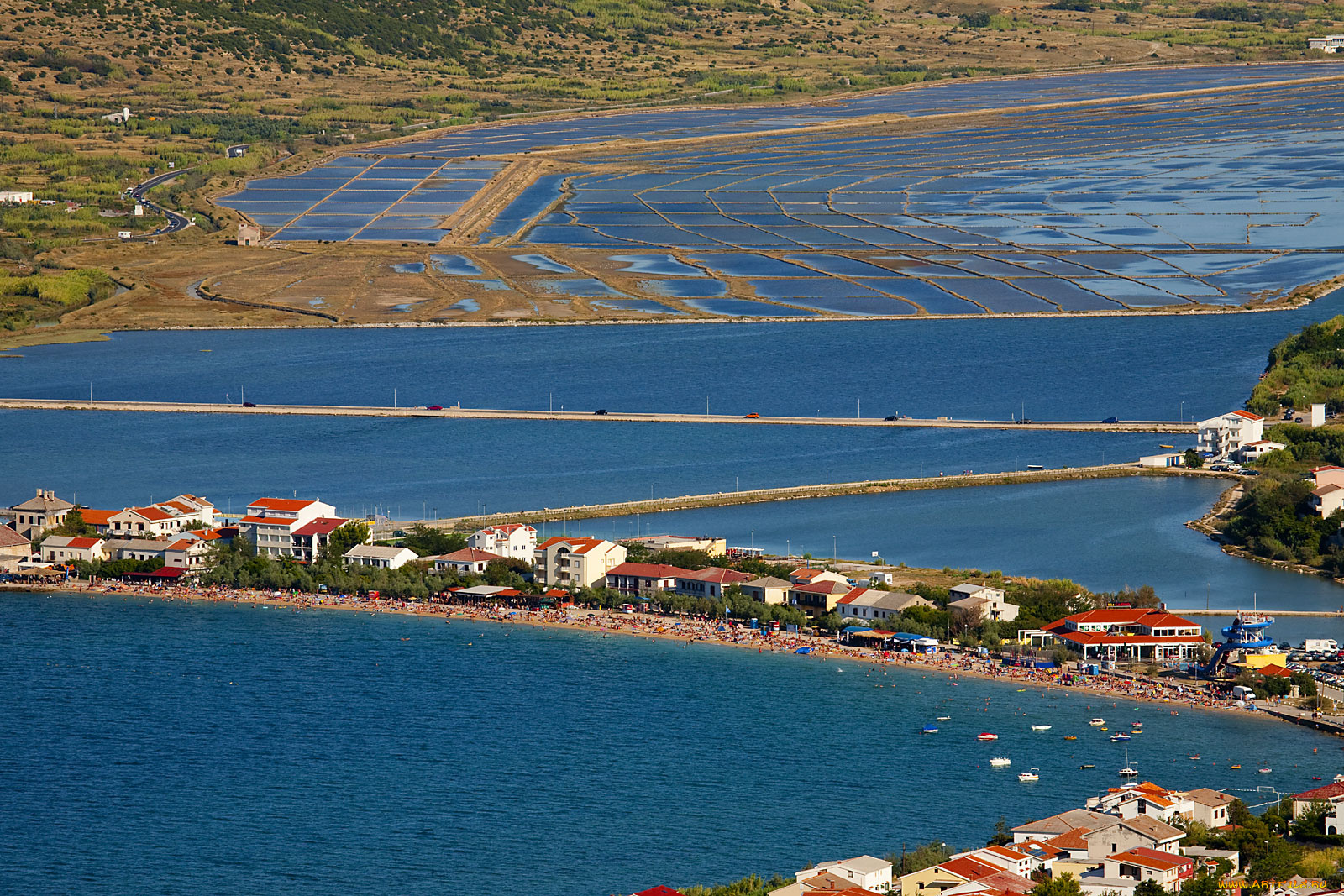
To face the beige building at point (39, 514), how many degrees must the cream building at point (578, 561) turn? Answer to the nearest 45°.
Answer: approximately 45° to its right

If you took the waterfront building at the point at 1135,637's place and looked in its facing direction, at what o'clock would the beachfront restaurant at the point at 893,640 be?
The beachfront restaurant is roughly at 3 o'clock from the waterfront building.

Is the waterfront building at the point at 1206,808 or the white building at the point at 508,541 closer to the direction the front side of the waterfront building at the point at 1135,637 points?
the waterfront building

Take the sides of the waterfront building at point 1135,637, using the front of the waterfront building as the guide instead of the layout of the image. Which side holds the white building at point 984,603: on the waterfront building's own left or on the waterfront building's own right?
on the waterfront building's own right

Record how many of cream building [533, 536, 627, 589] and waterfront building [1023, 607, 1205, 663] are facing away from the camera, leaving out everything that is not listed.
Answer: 0

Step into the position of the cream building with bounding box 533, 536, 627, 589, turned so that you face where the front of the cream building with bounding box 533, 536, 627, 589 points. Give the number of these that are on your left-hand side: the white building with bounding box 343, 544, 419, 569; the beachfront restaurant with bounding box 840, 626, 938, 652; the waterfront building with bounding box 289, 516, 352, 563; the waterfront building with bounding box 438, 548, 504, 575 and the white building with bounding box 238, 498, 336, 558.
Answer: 1

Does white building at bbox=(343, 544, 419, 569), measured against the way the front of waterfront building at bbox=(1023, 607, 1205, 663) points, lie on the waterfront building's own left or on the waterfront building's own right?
on the waterfront building's own right

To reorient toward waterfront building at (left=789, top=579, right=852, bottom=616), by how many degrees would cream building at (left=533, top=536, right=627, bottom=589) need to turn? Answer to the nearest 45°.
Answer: approximately 90° to its left

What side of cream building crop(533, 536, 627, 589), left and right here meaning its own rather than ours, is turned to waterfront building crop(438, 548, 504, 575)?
right

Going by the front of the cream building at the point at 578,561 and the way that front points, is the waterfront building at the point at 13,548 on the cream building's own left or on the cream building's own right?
on the cream building's own right

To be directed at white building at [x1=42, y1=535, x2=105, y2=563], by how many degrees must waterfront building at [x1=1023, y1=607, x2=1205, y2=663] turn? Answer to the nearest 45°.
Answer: approximately 90° to its right

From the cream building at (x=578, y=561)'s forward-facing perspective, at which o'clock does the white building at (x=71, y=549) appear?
the white building at (x=71, y=549) is roughly at 2 o'clock from the cream building at (x=578, y=561).

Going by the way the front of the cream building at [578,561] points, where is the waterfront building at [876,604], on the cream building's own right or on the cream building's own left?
on the cream building's own left

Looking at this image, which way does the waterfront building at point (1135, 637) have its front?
toward the camera
